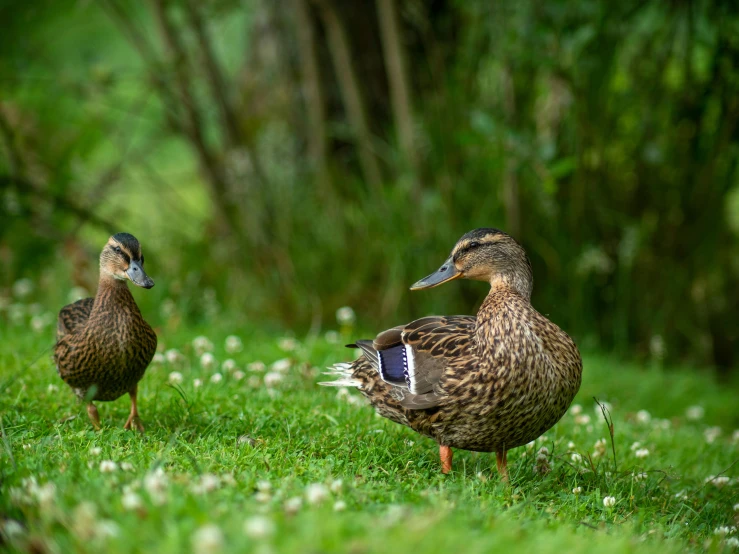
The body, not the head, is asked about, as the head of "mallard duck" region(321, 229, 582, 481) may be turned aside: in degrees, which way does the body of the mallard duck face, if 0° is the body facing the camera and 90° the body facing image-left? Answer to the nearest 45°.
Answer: approximately 315°

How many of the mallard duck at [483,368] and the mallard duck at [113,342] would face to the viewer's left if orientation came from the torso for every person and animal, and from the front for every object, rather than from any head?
0

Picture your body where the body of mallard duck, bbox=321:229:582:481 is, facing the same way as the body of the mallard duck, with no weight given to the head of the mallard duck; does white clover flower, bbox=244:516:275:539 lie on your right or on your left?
on your right

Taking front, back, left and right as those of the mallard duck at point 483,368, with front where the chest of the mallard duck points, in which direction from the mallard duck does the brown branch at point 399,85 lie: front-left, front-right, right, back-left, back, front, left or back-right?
back-left

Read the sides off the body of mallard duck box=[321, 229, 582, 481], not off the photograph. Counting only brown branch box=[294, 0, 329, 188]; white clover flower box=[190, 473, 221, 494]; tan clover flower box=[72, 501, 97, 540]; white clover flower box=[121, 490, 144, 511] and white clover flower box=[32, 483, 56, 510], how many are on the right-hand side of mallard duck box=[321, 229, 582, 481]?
4

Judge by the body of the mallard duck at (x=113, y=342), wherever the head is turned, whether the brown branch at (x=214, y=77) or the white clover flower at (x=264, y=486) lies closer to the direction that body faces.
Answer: the white clover flower

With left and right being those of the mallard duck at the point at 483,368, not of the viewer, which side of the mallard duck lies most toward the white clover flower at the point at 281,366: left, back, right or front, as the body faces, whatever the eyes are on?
back

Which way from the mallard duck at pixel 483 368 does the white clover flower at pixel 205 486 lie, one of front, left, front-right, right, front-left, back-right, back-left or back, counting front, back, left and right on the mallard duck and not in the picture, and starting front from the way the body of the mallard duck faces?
right

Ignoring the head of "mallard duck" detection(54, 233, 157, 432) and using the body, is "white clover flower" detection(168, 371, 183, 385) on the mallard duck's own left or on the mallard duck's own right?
on the mallard duck's own left

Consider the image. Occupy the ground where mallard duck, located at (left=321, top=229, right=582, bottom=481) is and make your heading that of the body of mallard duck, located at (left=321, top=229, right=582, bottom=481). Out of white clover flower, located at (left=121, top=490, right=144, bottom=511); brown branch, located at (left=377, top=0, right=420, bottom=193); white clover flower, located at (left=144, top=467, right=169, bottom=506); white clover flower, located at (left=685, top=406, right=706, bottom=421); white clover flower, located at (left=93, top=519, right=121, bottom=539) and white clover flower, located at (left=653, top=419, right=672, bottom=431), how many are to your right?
3

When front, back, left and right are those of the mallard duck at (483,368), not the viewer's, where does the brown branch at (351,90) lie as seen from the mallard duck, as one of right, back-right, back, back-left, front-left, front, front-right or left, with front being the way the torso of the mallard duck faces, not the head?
back-left
